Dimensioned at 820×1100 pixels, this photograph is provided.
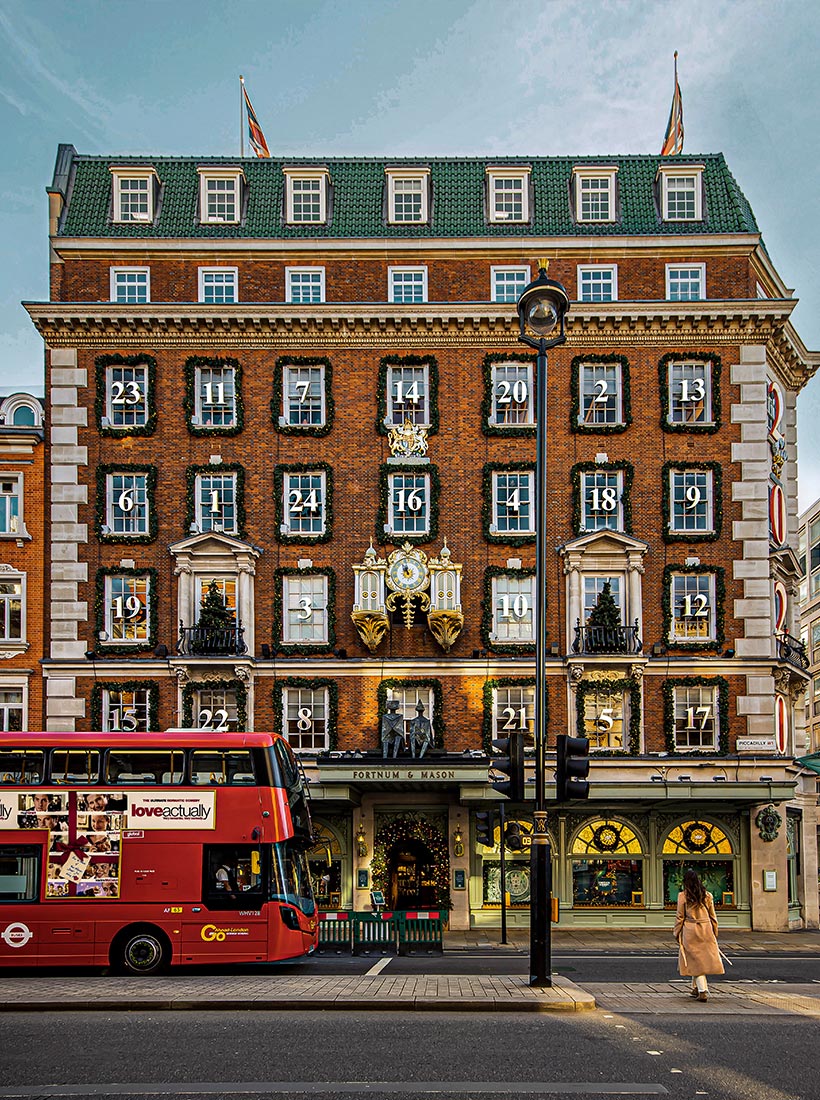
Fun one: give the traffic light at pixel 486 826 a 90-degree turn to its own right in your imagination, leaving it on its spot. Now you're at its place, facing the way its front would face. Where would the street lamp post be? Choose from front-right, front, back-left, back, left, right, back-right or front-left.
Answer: back

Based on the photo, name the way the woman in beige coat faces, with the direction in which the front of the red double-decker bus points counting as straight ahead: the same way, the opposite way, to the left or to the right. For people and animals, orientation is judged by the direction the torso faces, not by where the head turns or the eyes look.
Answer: to the left

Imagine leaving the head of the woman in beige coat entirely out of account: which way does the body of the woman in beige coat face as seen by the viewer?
away from the camera

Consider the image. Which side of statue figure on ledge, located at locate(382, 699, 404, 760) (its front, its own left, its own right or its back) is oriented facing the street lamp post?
front

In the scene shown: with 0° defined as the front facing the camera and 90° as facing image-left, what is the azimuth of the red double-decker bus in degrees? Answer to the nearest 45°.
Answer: approximately 270°
